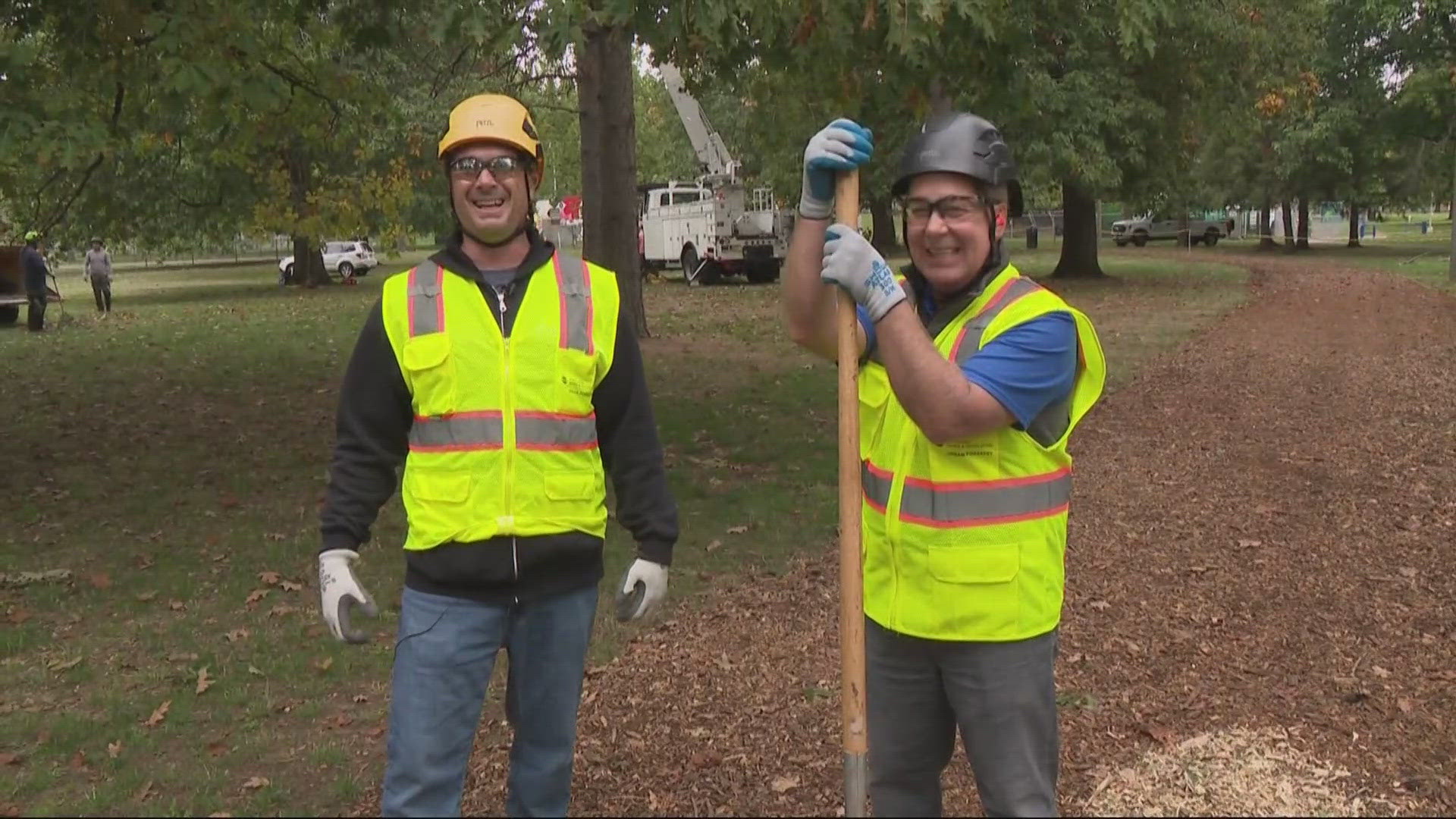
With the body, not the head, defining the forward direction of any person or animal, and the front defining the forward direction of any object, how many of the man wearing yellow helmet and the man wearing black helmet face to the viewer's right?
0

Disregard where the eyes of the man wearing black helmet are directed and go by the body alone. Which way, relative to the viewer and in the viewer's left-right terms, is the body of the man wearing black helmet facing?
facing the viewer and to the left of the viewer

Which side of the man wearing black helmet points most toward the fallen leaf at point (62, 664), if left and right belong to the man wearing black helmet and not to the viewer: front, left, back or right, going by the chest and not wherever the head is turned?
right

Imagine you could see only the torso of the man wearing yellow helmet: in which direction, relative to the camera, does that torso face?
toward the camera

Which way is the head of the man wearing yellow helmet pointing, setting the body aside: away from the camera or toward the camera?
toward the camera

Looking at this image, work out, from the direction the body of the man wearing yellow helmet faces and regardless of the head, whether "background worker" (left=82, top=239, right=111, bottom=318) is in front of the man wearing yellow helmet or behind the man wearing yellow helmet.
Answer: behind

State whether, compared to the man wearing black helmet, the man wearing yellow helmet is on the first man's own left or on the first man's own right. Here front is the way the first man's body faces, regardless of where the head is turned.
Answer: on the first man's own right

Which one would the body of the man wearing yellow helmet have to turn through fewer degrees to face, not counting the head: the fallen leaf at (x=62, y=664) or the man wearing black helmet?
the man wearing black helmet

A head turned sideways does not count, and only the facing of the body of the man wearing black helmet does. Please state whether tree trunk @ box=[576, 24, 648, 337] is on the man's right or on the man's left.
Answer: on the man's right
